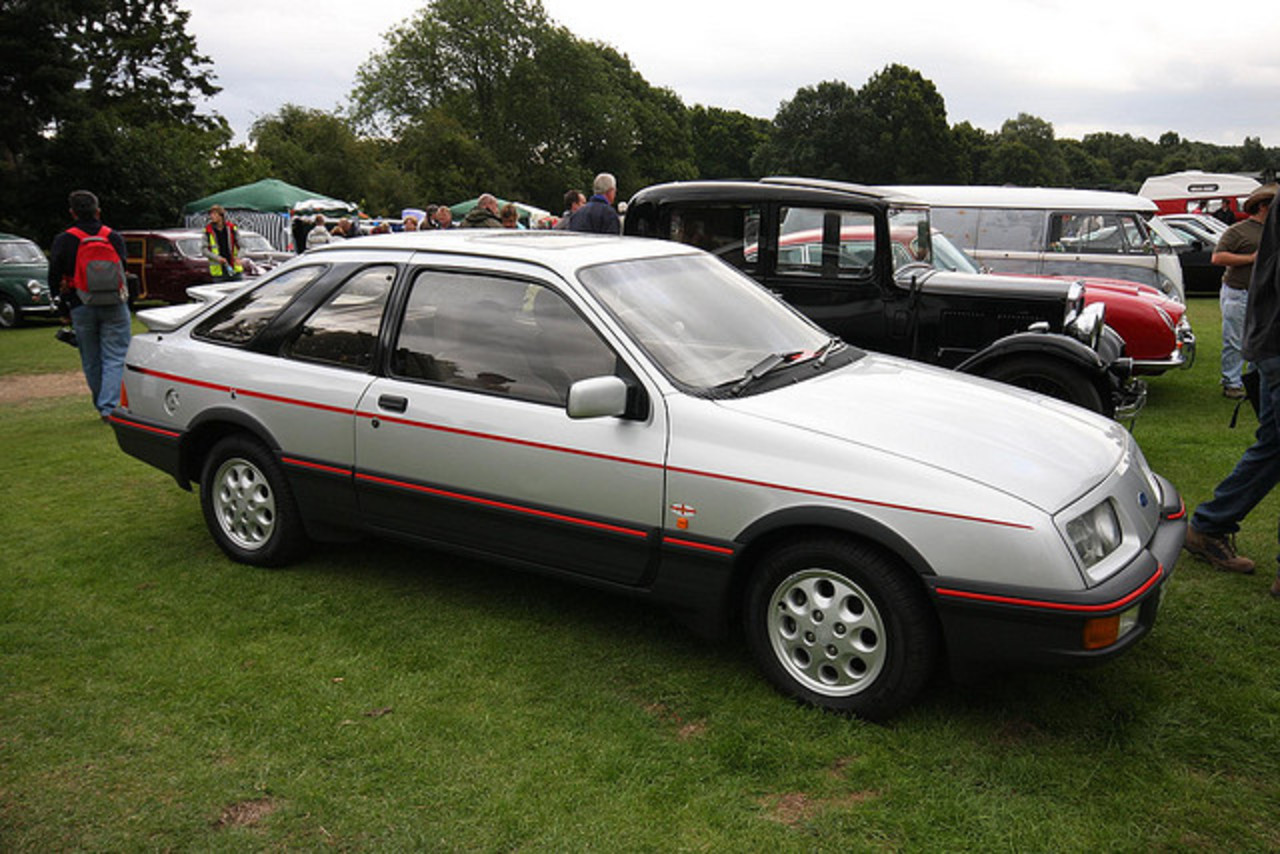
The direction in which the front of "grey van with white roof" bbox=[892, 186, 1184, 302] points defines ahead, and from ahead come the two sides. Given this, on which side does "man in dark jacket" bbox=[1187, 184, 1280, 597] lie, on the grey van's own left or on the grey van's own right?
on the grey van's own right

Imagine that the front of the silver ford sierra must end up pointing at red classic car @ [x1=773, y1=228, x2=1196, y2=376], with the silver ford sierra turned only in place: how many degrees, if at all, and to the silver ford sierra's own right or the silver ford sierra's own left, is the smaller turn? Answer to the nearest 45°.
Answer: approximately 90° to the silver ford sierra's own left

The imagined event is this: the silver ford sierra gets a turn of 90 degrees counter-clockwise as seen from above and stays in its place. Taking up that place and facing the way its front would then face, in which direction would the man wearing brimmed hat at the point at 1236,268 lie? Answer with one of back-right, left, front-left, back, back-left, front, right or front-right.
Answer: front

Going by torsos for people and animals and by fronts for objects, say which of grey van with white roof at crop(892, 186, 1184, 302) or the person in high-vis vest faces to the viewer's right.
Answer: the grey van with white roof

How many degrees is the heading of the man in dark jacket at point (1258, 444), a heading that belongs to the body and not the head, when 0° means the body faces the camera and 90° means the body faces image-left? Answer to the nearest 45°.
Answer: approximately 270°

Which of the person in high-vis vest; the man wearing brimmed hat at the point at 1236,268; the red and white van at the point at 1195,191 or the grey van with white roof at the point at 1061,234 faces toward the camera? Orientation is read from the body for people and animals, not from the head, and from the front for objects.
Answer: the person in high-vis vest

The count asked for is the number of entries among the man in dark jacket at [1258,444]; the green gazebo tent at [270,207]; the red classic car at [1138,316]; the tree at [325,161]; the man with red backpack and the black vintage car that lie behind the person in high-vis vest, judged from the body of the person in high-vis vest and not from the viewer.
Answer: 2

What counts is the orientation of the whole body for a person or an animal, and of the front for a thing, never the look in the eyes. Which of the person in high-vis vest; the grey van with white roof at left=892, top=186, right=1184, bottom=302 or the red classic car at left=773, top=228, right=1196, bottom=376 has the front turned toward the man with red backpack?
the person in high-vis vest

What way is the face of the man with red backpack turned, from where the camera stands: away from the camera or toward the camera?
away from the camera

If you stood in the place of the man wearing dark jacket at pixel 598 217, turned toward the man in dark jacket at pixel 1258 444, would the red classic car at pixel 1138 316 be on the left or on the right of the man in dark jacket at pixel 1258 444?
left

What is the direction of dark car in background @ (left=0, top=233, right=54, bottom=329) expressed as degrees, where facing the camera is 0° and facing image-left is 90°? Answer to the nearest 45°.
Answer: approximately 315°
